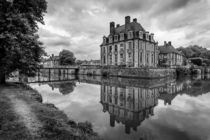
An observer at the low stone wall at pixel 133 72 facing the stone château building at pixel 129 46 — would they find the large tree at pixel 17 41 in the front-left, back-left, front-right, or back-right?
back-left
